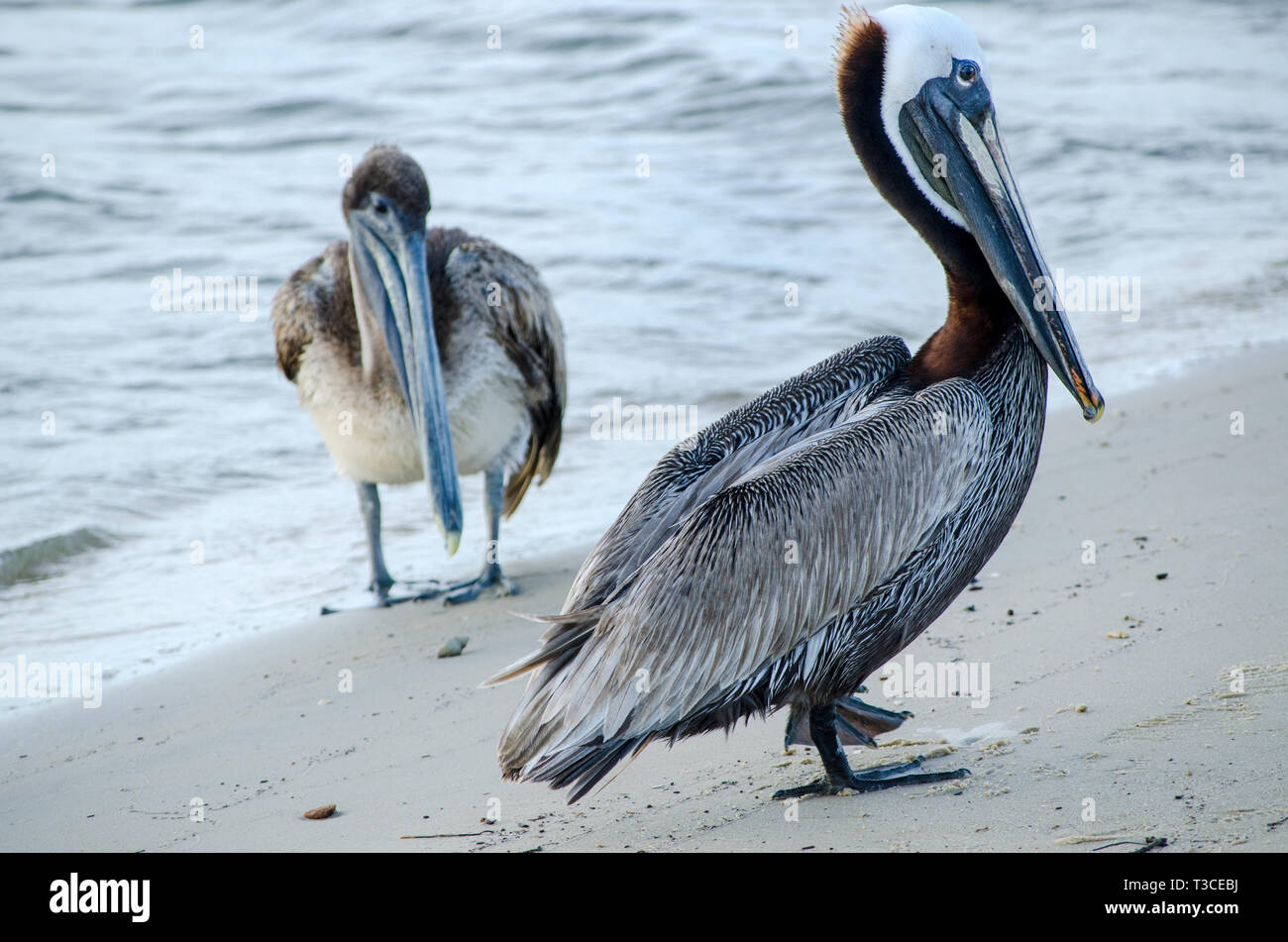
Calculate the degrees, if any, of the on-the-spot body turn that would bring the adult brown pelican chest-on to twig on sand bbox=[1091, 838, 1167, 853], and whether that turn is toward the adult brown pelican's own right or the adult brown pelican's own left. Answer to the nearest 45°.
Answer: approximately 45° to the adult brown pelican's own right

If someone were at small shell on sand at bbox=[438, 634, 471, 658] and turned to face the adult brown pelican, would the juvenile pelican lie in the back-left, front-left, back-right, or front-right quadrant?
back-left

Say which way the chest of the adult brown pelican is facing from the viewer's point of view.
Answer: to the viewer's right

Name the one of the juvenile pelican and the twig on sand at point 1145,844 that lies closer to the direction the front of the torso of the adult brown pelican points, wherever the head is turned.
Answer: the twig on sand

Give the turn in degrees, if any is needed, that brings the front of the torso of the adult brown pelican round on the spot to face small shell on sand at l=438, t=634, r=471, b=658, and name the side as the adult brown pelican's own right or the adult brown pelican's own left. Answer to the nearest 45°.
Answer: approximately 135° to the adult brown pelican's own left

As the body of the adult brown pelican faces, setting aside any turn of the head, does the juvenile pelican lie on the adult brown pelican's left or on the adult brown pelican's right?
on the adult brown pelican's left

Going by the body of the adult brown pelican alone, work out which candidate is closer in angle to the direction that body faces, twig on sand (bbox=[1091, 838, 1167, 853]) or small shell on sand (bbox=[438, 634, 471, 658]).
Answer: the twig on sand
